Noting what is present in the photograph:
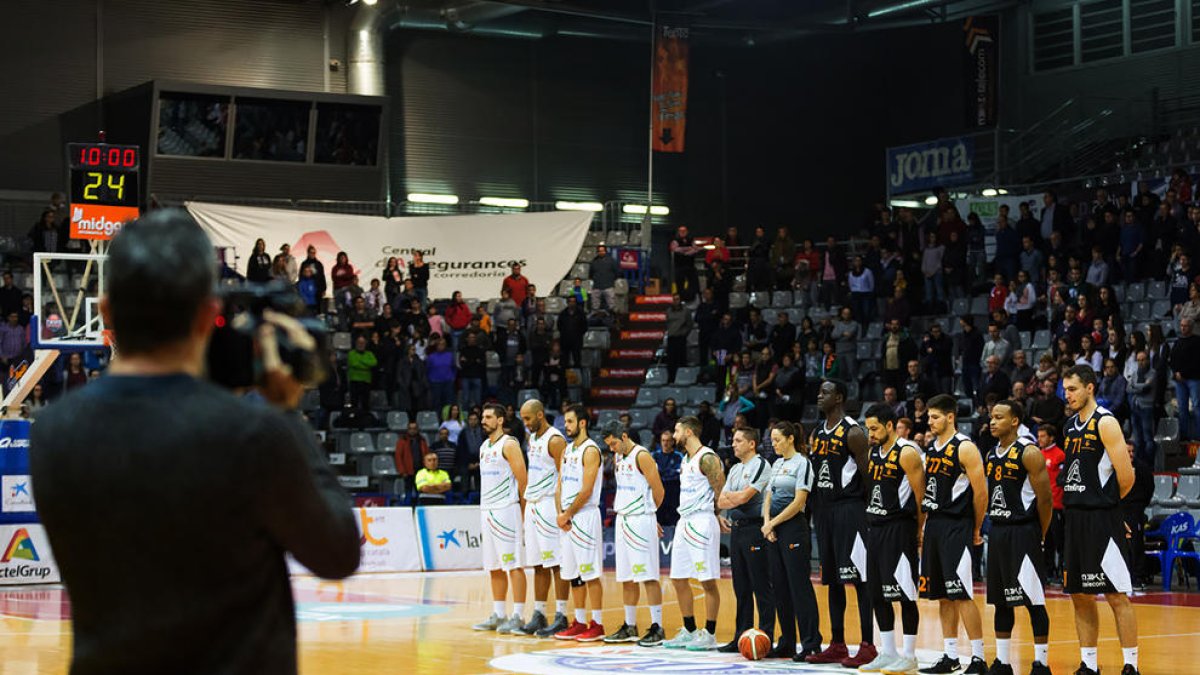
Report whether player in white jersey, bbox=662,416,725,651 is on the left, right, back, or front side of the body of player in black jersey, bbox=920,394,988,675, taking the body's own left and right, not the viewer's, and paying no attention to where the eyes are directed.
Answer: right

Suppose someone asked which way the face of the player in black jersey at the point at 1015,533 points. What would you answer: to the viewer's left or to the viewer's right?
to the viewer's left

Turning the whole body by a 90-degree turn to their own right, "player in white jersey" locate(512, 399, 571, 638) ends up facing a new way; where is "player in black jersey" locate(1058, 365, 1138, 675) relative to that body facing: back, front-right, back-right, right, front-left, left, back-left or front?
back

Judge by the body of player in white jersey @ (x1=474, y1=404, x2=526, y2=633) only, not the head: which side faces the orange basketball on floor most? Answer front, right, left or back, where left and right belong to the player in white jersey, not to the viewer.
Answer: left

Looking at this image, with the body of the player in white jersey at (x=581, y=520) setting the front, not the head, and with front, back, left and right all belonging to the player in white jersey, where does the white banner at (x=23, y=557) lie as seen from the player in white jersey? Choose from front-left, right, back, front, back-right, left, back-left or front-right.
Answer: right

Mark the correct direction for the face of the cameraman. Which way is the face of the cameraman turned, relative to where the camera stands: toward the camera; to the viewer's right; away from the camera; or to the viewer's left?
away from the camera

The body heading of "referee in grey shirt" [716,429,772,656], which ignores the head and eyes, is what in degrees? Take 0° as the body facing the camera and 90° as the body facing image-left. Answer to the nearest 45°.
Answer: approximately 45°

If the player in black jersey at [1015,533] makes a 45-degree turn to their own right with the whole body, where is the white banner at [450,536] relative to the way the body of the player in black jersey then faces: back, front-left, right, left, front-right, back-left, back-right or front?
front-right

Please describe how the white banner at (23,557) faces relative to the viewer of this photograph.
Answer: facing the viewer

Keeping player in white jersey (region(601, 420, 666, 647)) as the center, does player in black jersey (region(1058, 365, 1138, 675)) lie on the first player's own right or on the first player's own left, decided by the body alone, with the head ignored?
on the first player's own left

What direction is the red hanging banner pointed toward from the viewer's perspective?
toward the camera

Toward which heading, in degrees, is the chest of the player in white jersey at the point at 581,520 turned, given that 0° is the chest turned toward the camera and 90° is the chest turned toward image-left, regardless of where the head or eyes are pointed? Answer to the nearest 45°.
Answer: approximately 45°

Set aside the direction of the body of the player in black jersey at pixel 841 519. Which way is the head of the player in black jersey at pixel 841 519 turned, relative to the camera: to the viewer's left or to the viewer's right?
to the viewer's left
